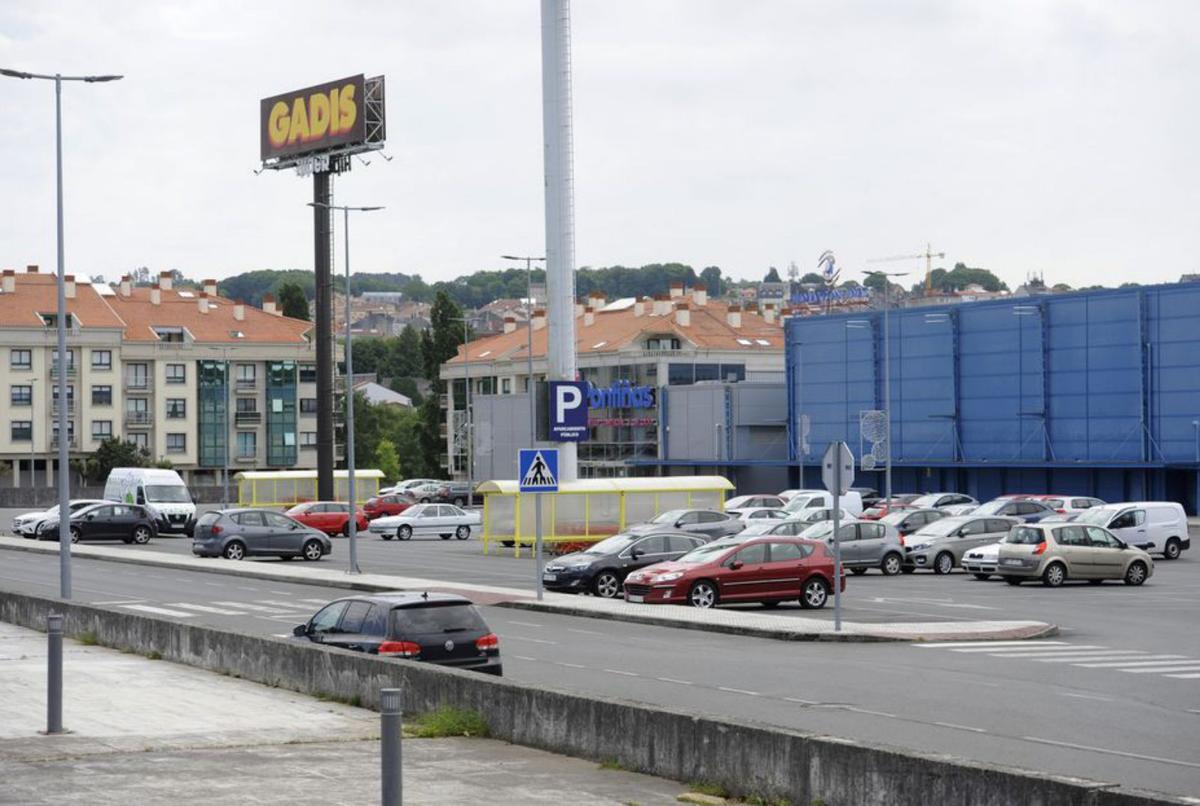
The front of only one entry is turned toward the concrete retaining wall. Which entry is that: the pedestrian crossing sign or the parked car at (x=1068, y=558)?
the pedestrian crossing sign

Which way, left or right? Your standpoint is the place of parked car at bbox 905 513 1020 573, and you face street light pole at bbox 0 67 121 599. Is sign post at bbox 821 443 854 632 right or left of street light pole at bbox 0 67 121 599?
left

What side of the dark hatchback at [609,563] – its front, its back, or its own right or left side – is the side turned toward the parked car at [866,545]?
back

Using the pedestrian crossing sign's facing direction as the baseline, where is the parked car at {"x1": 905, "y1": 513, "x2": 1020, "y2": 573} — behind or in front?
behind

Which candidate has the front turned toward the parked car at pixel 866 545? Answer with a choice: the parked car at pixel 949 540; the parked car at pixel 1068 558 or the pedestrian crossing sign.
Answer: the parked car at pixel 949 540

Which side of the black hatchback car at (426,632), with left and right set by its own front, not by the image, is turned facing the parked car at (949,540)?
right

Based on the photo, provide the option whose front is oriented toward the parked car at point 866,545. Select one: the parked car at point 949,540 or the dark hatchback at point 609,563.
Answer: the parked car at point 949,540

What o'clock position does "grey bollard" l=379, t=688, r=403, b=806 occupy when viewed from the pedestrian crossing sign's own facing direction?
The grey bollard is roughly at 12 o'clock from the pedestrian crossing sign.
